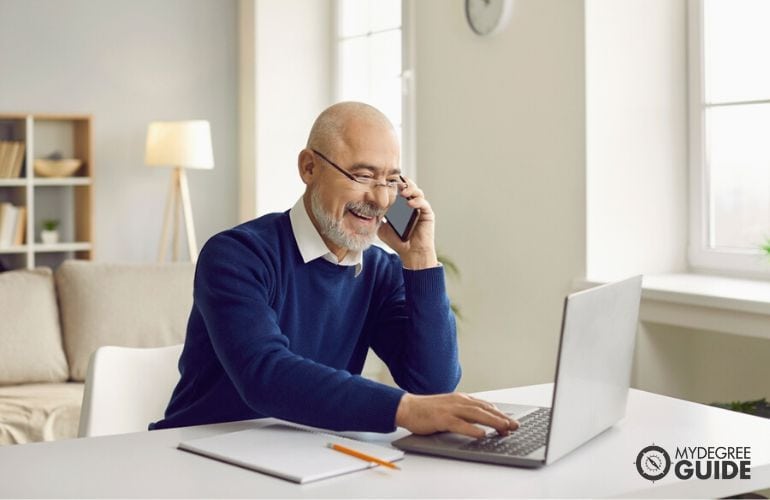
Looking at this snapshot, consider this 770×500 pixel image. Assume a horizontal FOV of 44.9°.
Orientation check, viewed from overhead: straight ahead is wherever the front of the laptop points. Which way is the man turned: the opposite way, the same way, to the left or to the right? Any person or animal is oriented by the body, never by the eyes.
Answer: the opposite way

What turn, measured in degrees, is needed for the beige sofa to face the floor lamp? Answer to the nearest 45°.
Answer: approximately 180°

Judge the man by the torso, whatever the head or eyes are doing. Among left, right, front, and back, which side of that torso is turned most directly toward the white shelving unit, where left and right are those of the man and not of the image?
back

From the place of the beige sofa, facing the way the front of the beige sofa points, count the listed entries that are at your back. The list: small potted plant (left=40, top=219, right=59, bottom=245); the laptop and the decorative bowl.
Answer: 2

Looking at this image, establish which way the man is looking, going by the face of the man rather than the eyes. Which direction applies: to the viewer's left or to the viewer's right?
to the viewer's right

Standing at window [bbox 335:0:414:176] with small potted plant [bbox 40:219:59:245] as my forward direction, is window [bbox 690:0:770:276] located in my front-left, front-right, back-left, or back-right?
back-left

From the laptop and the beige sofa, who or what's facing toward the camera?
the beige sofa

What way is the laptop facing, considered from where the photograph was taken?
facing away from the viewer and to the left of the viewer

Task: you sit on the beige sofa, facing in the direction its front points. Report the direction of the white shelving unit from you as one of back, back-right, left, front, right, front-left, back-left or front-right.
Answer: back

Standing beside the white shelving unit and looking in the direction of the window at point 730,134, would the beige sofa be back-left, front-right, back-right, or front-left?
front-right

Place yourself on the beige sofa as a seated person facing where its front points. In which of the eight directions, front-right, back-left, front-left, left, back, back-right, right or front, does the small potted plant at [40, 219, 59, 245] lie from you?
back

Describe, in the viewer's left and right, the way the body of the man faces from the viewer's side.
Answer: facing the viewer and to the right of the viewer

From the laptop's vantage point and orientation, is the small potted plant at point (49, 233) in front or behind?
in front

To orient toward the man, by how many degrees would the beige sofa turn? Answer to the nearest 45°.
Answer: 0° — it already faces them

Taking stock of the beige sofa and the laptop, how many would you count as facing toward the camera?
1

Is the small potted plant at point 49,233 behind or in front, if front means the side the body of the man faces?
behind

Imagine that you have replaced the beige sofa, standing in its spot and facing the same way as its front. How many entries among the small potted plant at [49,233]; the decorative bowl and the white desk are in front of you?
1

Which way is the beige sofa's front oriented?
toward the camera

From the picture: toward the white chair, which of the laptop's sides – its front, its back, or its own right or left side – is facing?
front

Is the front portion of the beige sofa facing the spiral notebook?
yes
